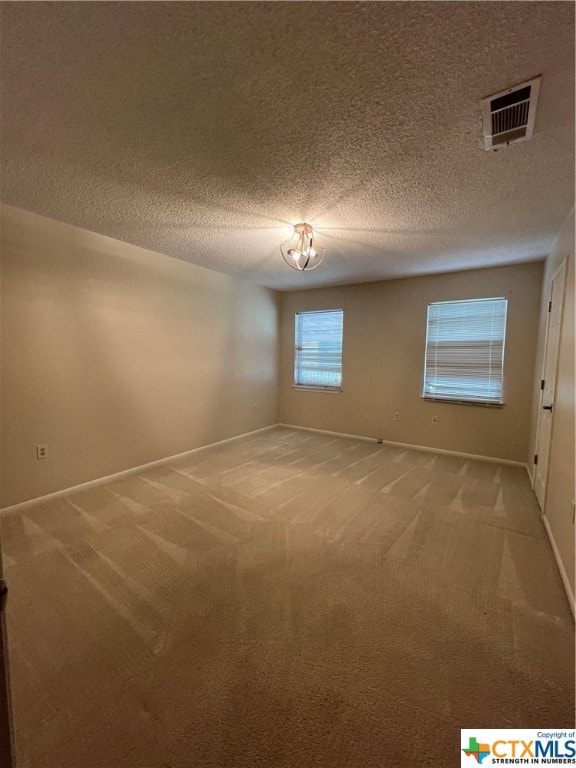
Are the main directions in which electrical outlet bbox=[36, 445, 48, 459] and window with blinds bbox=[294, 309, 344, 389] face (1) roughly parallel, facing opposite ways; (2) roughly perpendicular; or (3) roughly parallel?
roughly perpendicular

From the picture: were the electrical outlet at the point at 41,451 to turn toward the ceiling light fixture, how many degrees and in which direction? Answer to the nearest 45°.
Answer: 0° — it already faces it

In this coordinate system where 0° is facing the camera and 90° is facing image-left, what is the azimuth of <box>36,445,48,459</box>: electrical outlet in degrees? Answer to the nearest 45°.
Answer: approximately 315°

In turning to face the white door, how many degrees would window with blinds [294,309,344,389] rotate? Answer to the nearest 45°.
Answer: approximately 45° to its left

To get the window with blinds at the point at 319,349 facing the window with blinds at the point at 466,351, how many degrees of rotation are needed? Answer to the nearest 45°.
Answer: approximately 45° to its left

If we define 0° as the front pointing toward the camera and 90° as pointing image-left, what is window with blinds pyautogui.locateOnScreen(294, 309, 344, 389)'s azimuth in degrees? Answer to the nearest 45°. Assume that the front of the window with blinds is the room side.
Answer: approximately 0°

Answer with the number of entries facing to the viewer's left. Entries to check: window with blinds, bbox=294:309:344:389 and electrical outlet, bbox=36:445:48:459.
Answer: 0
